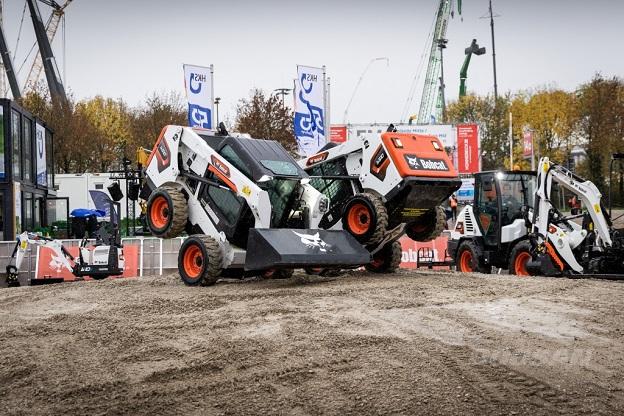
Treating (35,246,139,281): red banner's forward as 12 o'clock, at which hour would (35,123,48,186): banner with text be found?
The banner with text is roughly at 6 o'clock from the red banner.

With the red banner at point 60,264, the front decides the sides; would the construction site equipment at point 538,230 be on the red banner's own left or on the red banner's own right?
on the red banner's own left

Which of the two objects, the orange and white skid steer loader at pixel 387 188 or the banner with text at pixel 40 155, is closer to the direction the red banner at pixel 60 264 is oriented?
the orange and white skid steer loader

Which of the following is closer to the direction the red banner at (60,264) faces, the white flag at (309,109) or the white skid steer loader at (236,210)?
the white skid steer loader

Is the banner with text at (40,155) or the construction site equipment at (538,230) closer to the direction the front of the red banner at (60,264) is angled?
the construction site equipment

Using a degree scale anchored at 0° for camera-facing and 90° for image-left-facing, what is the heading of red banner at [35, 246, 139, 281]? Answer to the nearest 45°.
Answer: approximately 0°

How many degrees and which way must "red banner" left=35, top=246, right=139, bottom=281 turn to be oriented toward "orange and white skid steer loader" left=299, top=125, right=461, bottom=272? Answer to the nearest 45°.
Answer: approximately 45° to its left
